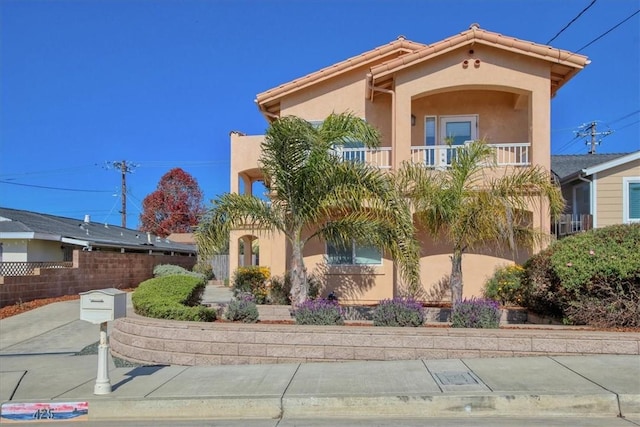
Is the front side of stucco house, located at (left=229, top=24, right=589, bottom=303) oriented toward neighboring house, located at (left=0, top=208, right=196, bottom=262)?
no

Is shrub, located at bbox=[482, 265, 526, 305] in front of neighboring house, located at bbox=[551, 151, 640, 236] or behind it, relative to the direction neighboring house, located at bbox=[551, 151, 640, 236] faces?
in front

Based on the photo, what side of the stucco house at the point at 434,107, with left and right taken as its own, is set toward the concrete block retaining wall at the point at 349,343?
front

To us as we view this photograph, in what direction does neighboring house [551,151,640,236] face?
facing the viewer

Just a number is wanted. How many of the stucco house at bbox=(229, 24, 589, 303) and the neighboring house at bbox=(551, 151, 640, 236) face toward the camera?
2

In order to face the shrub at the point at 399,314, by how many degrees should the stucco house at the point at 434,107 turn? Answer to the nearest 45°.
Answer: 0° — it already faces it

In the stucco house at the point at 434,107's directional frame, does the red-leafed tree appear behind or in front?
behind

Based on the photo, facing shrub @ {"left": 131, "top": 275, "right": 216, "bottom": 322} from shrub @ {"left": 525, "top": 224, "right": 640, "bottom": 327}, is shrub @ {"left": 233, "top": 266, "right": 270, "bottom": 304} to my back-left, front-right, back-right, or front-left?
front-right

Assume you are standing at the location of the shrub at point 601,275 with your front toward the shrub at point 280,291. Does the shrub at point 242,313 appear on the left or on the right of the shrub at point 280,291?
left

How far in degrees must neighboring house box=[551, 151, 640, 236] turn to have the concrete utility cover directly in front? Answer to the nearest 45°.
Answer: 0° — it already faces it

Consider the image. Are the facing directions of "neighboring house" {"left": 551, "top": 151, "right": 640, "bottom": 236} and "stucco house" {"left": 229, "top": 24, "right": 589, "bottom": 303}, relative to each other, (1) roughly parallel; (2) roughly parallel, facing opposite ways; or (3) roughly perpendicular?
roughly parallel

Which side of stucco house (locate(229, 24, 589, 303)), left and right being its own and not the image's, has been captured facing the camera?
front
